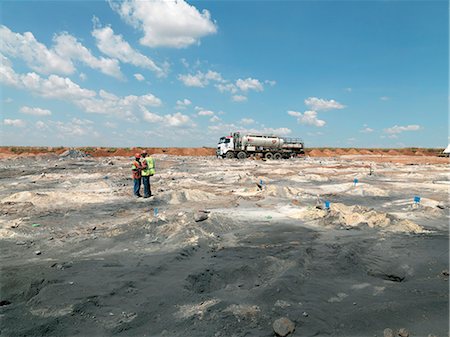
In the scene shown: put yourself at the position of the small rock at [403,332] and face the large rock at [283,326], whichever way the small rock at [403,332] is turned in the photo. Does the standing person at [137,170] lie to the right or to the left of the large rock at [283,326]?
right

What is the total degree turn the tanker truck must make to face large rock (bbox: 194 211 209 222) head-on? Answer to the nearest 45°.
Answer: approximately 90° to its left

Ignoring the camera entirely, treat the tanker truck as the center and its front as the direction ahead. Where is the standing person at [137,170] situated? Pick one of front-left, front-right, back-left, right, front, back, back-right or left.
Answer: left

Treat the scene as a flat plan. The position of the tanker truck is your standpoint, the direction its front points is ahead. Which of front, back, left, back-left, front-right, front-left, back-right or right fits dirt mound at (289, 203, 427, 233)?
left

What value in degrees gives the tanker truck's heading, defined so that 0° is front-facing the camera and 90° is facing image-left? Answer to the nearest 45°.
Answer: approximately 90°

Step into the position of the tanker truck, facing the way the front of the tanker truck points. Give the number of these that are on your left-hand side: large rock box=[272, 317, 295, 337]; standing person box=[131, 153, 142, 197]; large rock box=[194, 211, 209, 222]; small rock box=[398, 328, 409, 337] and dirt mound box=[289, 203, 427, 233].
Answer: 5

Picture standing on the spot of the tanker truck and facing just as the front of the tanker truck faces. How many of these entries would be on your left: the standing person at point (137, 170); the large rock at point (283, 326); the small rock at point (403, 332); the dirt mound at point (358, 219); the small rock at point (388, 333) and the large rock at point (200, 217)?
6

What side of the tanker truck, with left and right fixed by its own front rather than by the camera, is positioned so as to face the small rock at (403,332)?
left

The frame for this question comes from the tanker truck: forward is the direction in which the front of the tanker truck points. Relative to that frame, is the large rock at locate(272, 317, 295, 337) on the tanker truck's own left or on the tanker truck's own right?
on the tanker truck's own left

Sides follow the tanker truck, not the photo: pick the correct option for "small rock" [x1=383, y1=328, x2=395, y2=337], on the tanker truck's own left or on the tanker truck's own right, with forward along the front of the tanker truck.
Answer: on the tanker truck's own left
